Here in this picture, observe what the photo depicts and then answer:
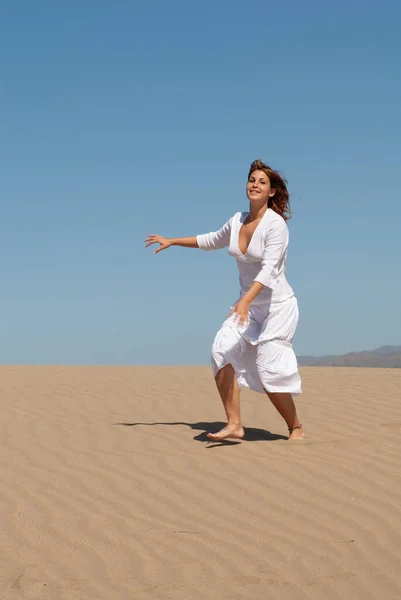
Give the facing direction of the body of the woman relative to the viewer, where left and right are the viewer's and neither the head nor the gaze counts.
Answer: facing the viewer and to the left of the viewer
